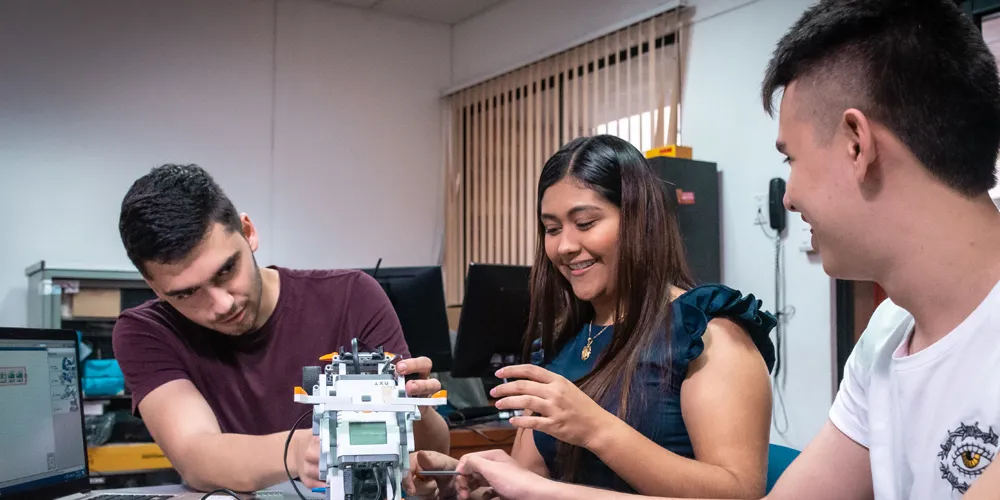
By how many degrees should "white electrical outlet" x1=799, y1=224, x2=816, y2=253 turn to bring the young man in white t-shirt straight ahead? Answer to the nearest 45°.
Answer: approximately 45° to its left

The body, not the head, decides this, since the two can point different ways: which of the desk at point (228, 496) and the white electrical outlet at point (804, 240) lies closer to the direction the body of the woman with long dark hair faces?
the desk

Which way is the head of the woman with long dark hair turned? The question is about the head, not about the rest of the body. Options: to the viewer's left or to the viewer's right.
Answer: to the viewer's left

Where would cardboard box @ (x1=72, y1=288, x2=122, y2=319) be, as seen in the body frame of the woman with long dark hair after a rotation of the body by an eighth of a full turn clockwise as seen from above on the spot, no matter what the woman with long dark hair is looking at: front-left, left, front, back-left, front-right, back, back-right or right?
front-right

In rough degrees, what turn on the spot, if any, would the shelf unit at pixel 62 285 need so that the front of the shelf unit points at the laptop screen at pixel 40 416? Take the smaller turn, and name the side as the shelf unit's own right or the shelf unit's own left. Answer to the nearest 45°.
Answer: approximately 45° to the shelf unit's own right
